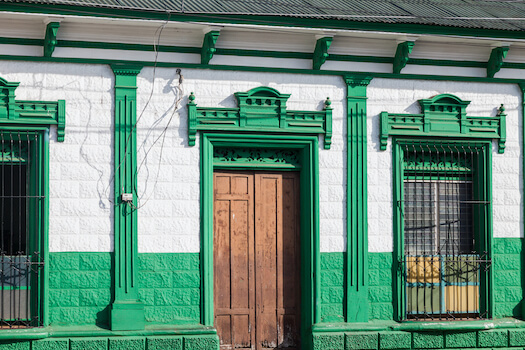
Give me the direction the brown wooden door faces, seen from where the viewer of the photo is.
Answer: facing the viewer
